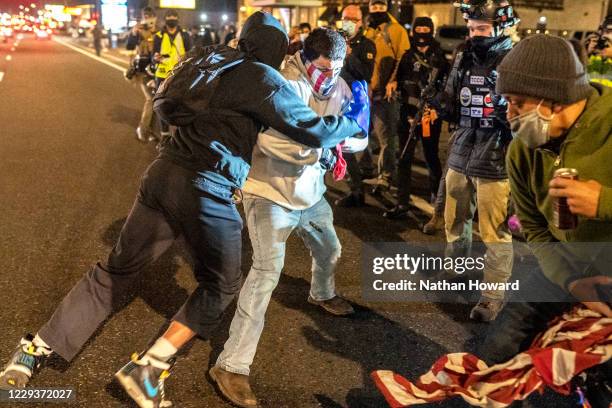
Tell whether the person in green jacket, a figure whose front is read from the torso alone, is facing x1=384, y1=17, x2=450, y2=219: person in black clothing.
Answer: no

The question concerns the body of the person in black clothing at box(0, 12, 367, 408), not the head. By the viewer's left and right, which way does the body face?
facing away from the viewer and to the right of the viewer

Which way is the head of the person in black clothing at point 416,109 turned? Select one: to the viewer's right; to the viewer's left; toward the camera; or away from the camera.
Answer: toward the camera

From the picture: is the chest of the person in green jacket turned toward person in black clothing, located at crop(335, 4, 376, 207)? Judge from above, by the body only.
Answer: no

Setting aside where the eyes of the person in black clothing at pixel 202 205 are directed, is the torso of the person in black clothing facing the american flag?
no

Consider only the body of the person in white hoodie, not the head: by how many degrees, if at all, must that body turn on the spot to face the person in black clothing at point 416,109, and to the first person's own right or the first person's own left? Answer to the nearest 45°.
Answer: approximately 135° to the first person's own left

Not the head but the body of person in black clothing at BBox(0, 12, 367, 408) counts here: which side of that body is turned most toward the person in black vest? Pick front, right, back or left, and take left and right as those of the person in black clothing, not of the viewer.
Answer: front

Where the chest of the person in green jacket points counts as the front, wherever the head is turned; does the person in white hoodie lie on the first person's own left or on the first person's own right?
on the first person's own right

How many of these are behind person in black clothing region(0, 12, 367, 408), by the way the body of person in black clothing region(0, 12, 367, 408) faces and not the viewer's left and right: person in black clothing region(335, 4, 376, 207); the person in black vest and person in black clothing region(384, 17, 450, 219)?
0

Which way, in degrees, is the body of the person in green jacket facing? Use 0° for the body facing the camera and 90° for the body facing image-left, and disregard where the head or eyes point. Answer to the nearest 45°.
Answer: approximately 45°

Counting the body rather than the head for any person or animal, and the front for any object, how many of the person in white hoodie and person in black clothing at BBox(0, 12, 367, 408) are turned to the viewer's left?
0
